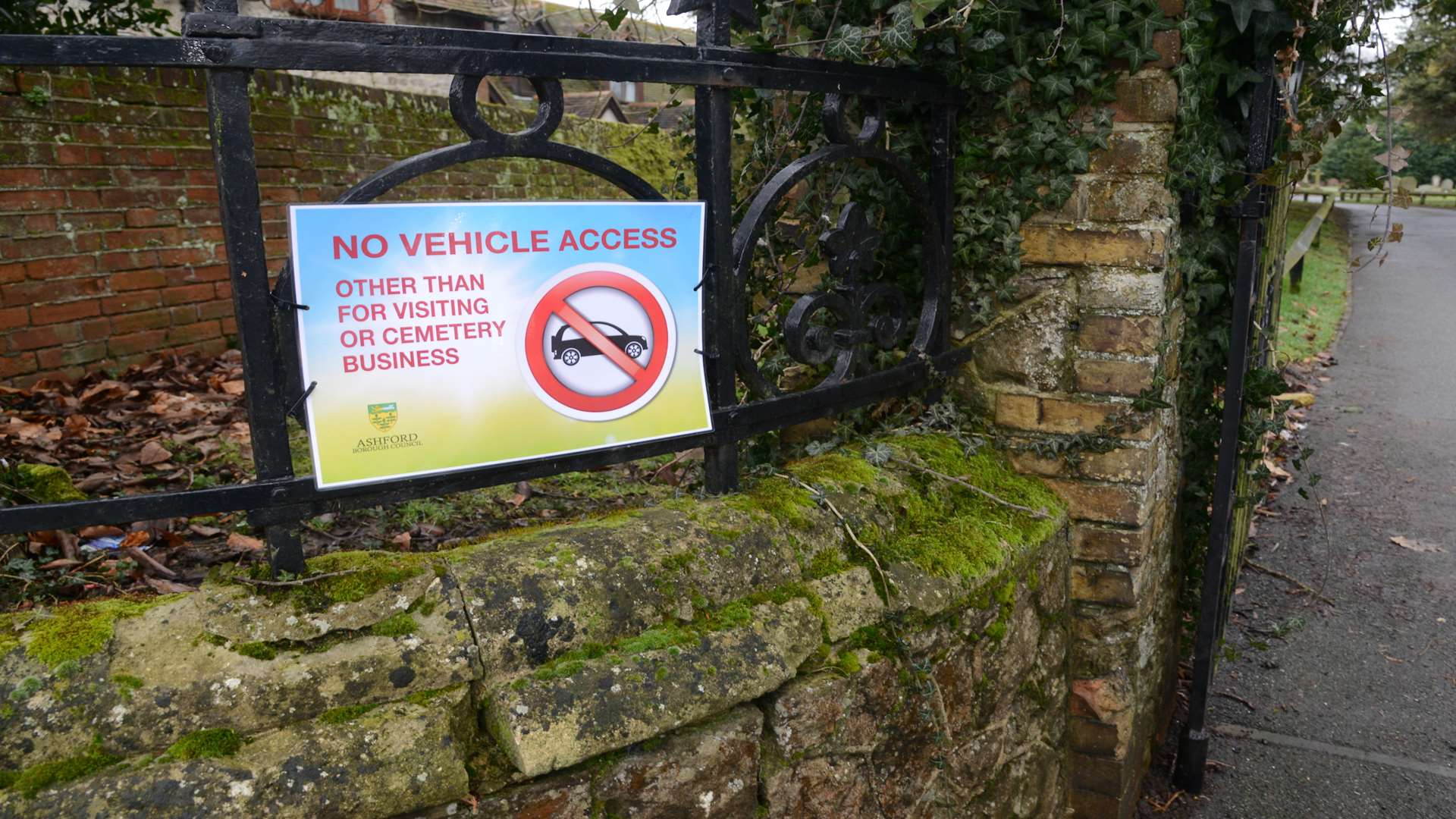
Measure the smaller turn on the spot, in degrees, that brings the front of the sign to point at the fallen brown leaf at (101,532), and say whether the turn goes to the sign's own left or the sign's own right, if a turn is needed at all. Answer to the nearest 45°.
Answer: approximately 135° to the sign's own right

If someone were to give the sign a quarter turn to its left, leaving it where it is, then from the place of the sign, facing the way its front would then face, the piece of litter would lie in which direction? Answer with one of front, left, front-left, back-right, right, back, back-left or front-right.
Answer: back-left

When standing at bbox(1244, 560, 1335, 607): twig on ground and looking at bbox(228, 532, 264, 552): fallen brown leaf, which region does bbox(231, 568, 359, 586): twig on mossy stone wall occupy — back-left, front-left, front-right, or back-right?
front-left

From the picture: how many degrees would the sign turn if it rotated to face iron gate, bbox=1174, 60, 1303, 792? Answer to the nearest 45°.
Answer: approximately 135° to its left

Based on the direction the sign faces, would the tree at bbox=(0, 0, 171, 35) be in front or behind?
behind

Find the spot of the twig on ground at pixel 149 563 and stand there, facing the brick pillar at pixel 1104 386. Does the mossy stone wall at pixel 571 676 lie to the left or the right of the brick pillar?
right

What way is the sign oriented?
toward the camera

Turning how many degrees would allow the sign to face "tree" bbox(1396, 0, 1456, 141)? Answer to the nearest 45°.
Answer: approximately 135° to its left

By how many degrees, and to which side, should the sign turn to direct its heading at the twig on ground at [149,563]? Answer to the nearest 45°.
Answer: approximately 135° to its right

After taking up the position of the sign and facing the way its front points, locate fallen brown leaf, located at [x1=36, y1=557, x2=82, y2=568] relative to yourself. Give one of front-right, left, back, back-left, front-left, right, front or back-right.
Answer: back-right
